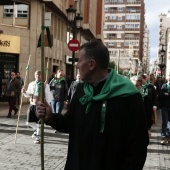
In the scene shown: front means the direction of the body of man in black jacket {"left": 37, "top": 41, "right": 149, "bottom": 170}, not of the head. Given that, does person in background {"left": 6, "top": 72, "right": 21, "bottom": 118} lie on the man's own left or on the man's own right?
on the man's own right

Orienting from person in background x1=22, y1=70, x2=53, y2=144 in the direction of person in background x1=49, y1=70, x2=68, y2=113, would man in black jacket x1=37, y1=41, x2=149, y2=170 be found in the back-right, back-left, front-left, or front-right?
back-right

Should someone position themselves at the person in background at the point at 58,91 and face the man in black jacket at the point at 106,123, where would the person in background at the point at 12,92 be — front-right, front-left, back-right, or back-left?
back-right

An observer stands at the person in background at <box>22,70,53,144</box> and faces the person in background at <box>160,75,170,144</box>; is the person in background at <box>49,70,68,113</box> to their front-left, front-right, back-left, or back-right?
front-left

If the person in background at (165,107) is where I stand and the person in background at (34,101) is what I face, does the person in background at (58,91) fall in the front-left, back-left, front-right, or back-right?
front-right

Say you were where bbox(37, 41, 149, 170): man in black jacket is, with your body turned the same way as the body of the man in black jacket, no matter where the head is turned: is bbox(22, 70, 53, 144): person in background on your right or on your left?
on your right

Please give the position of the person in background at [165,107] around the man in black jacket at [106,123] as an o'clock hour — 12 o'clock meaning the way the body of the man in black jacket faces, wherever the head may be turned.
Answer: The person in background is roughly at 5 o'clock from the man in black jacket.

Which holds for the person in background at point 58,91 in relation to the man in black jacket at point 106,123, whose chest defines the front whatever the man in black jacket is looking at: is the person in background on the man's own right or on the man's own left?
on the man's own right

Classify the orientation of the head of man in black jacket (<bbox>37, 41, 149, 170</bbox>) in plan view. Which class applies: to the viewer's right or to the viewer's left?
to the viewer's left

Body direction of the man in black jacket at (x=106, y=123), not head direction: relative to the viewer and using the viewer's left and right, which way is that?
facing the viewer and to the left of the viewer
